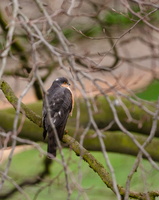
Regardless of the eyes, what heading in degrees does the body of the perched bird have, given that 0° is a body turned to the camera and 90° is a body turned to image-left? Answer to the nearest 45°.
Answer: approximately 225°
